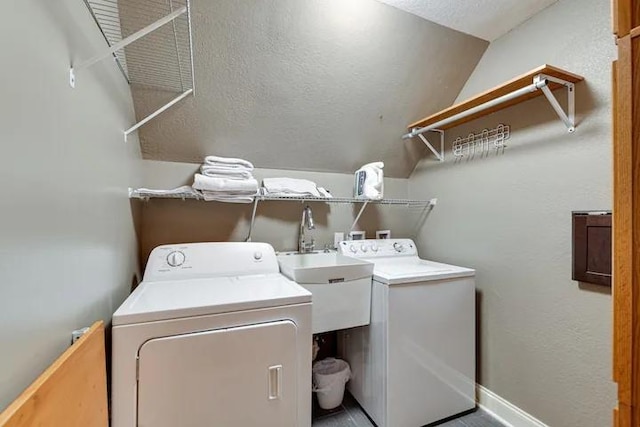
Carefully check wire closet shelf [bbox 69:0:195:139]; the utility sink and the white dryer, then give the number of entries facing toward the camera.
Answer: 2

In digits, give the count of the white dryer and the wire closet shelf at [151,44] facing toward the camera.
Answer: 1

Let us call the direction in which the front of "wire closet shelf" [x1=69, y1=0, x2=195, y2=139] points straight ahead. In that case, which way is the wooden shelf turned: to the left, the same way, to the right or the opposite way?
the opposite way

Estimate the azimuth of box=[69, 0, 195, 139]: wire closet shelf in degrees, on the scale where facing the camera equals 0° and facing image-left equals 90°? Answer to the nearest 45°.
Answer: approximately 270°

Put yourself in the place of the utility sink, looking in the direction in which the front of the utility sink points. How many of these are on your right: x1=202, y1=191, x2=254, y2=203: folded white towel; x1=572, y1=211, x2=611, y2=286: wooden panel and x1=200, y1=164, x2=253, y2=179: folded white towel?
2

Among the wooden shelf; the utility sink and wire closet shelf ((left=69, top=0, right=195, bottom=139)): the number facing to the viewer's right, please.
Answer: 1

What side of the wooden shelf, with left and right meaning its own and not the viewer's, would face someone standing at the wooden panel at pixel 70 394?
front

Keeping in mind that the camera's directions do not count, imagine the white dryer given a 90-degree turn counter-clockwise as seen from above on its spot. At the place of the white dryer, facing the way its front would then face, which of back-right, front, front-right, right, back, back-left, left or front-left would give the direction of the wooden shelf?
front

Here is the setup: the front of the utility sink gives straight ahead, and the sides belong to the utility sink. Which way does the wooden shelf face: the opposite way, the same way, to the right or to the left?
to the right

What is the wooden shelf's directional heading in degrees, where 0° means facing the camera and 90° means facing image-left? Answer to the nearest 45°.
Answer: approximately 45°

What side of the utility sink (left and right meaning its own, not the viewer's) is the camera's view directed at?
front

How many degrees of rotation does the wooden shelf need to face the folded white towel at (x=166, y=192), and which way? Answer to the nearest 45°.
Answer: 0° — it already faces it

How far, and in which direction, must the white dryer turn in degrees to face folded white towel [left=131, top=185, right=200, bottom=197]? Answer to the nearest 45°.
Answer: approximately 180°

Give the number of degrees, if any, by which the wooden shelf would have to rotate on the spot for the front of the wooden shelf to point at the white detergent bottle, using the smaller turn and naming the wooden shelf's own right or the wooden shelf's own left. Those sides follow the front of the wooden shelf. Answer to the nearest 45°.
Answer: approximately 45° to the wooden shelf's own right

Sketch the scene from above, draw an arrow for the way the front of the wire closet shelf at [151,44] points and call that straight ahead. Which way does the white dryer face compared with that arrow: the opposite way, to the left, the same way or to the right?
to the right
